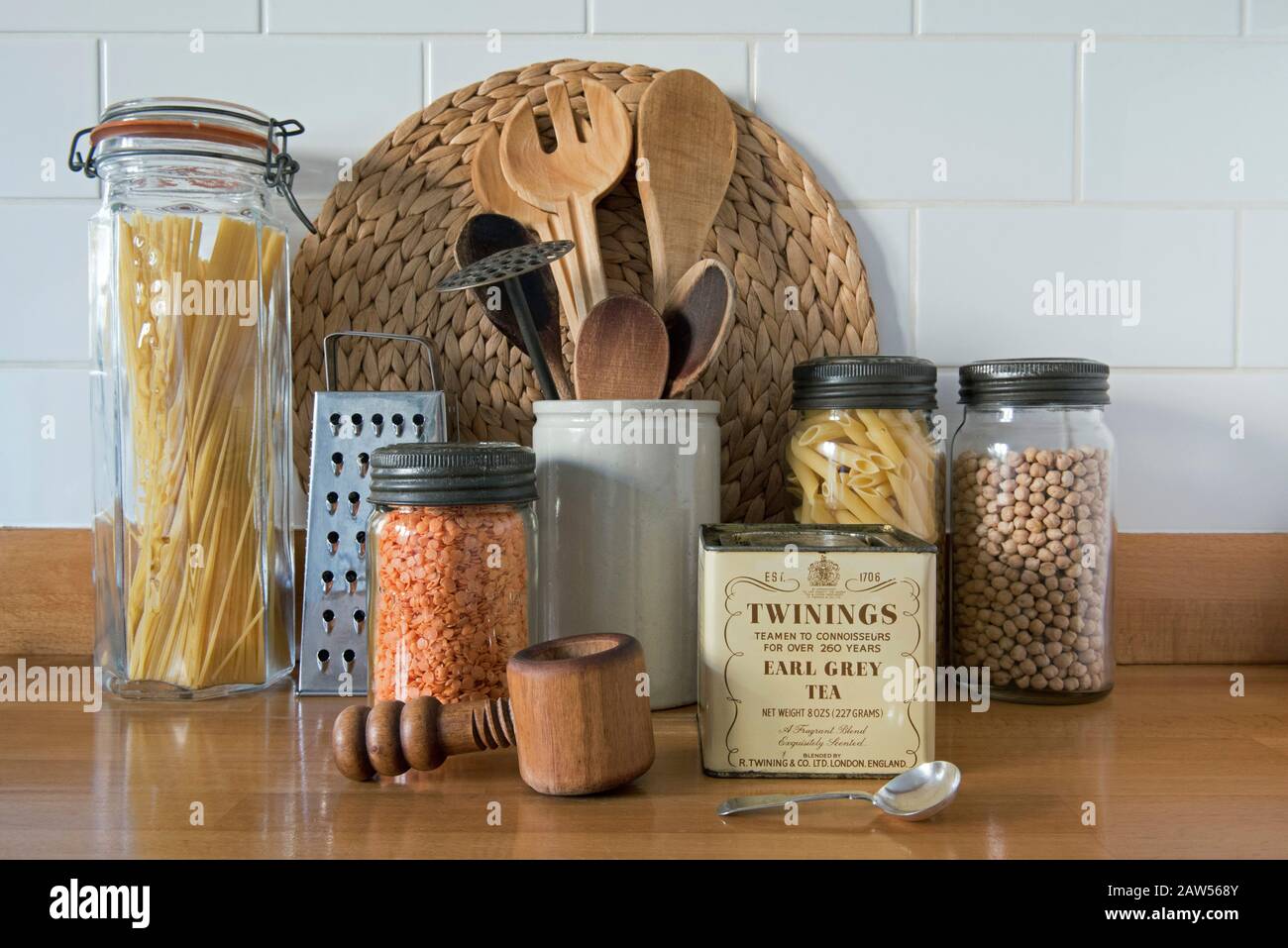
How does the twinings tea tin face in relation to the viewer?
toward the camera
